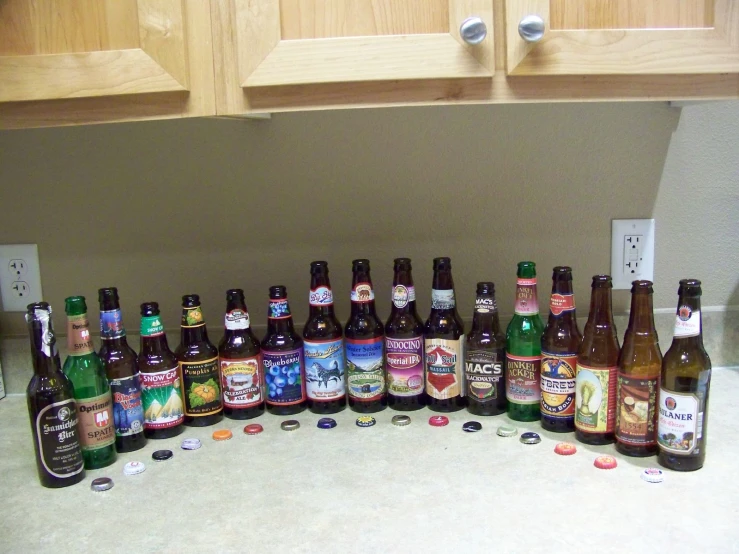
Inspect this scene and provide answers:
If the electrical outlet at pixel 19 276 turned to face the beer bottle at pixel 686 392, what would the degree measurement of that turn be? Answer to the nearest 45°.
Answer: approximately 45° to its left

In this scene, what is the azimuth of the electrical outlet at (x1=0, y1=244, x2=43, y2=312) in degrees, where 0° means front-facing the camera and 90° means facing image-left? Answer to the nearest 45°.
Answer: approximately 0°

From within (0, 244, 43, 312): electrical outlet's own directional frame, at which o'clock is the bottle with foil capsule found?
The bottle with foil capsule is roughly at 12 o'clock from the electrical outlet.

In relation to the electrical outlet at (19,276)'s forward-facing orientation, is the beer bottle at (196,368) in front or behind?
in front

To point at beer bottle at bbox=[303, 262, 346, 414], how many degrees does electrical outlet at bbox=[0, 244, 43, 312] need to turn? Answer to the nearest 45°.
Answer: approximately 45° to its left

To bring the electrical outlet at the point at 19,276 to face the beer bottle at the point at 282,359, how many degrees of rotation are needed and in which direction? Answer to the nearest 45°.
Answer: approximately 45° to its left

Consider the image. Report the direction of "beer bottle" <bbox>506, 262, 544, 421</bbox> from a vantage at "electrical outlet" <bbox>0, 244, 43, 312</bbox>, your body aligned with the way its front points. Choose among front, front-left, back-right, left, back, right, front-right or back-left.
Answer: front-left

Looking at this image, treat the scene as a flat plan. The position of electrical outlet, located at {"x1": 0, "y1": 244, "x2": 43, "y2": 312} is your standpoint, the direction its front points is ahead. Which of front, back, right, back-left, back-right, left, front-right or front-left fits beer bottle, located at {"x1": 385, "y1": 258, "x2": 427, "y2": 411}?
front-left
